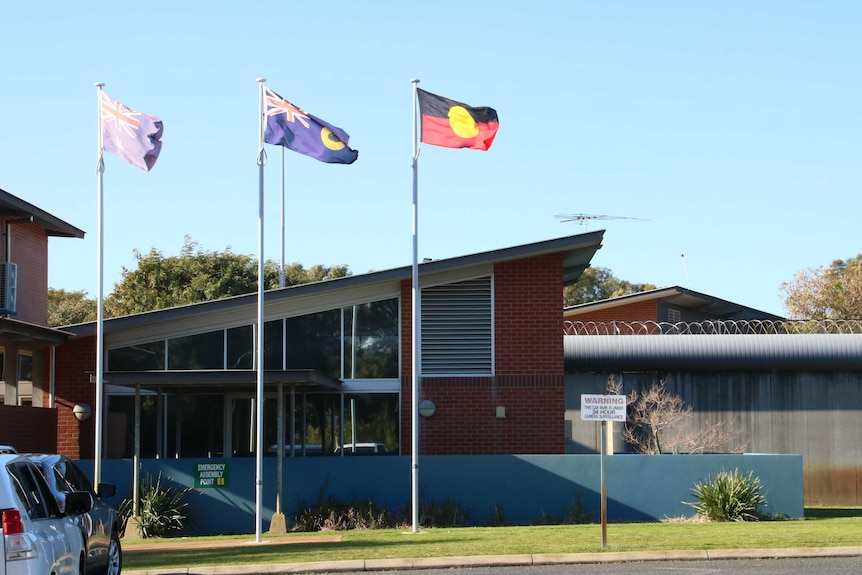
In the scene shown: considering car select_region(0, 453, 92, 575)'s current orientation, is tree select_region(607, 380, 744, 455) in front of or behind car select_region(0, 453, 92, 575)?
in front

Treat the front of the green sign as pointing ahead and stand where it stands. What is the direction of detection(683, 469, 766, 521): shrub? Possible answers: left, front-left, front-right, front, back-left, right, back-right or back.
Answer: left

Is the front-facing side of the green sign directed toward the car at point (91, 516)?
yes

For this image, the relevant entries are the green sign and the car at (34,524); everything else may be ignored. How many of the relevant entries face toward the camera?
1

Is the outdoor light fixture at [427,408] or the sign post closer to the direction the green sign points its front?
the sign post

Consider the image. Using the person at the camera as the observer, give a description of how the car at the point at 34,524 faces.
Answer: facing away from the viewer and to the right of the viewer

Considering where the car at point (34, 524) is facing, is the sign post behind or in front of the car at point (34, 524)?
in front

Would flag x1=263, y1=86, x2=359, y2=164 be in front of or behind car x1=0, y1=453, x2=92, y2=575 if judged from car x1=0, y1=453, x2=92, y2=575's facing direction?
in front

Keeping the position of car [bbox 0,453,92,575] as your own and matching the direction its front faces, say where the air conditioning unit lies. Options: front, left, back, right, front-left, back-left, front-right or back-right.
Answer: front-left

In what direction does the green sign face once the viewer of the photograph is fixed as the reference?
facing the viewer

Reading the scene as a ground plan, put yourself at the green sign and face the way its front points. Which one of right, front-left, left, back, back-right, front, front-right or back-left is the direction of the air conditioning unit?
back-right
